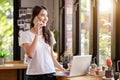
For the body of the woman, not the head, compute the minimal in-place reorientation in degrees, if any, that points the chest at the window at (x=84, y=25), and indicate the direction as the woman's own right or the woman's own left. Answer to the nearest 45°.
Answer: approximately 90° to the woman's own left

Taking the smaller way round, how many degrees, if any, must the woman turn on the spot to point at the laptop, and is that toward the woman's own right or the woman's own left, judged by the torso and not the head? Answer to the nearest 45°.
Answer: approximately 90° to the woman's own left

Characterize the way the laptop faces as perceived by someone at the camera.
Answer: facing away from the viewer and to the left of the viewer

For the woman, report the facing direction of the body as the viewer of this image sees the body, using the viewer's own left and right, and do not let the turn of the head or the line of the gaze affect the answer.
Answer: facing the viewer and to the right of the viewer

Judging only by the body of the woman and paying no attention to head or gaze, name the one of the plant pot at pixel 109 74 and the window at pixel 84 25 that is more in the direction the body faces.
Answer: the plant pot

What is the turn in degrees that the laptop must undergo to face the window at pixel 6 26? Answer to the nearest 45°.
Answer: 0° — it already faces it

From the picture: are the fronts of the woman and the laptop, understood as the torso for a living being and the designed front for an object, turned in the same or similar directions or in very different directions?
very different directions

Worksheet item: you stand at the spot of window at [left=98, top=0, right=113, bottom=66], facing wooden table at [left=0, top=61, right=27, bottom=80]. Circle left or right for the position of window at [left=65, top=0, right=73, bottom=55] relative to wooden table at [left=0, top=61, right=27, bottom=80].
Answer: right

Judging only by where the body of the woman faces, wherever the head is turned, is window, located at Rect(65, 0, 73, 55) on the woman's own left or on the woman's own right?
on the woman's own left
